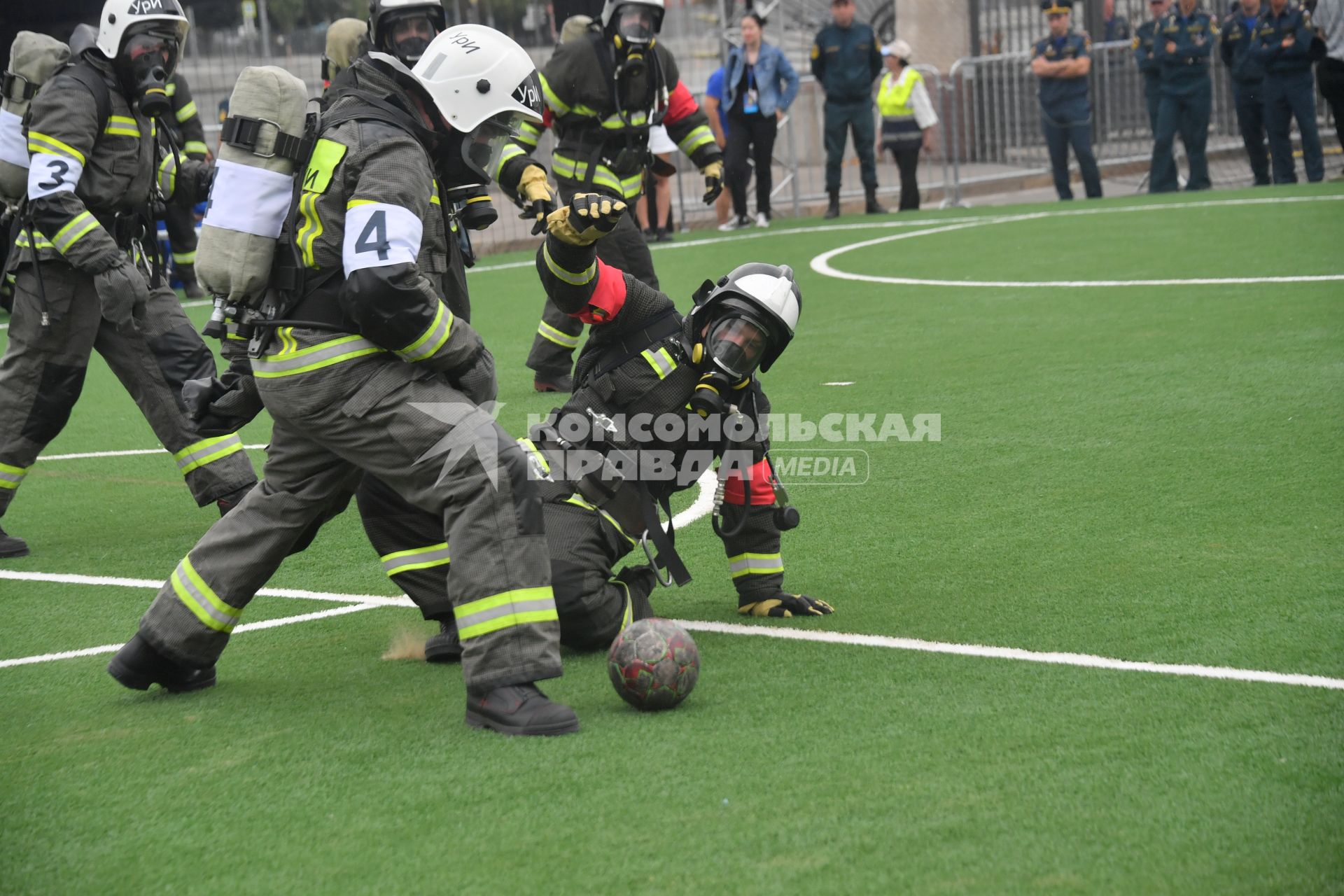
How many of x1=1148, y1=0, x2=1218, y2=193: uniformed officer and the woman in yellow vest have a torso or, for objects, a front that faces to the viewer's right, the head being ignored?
0

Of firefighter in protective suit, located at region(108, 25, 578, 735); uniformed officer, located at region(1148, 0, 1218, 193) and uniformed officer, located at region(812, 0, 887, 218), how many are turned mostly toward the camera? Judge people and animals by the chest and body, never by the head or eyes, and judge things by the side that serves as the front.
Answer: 2

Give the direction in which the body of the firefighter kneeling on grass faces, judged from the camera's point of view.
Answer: toward the camera

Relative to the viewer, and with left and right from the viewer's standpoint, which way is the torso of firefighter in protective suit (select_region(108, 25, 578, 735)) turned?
facing to the right of the viewer

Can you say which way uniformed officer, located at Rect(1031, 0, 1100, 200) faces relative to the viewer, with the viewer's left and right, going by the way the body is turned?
facing the viewer

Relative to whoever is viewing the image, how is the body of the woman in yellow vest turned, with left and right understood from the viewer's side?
facing the viewer and to the left of the viewer

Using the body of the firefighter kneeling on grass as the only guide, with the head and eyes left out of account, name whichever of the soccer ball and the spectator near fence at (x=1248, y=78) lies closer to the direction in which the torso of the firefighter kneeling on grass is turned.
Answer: the soccer ball

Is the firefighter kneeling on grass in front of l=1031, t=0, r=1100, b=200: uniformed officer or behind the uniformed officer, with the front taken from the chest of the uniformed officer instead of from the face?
in front

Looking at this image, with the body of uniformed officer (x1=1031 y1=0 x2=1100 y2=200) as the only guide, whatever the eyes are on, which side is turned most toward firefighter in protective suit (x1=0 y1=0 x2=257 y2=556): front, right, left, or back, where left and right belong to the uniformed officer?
front

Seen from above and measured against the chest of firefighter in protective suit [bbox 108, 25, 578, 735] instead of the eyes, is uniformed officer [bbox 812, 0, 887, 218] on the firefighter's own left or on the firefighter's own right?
on the firefighter's own left

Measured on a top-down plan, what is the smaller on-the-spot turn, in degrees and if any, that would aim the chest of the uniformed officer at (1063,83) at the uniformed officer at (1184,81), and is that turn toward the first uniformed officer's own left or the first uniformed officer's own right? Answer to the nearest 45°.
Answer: approximately 90° to the first uniformed officer's own left
